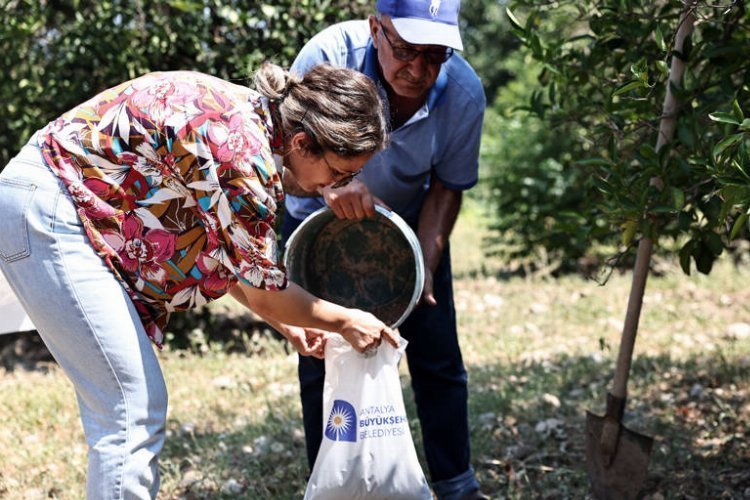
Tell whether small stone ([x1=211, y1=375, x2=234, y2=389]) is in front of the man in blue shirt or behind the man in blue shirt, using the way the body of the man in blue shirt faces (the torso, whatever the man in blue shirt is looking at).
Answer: behind

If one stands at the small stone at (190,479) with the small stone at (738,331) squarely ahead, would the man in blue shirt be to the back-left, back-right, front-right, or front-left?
front-right

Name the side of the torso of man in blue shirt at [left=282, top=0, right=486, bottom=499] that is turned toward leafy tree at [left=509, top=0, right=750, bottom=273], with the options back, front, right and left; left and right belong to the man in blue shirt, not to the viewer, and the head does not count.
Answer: left

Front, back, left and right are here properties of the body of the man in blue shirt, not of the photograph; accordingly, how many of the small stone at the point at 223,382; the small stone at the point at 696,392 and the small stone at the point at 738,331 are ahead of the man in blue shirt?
0

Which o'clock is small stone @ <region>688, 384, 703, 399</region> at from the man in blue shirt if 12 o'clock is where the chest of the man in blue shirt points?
The small stone is roughly at 8 o'clock from the man in blue shirt.

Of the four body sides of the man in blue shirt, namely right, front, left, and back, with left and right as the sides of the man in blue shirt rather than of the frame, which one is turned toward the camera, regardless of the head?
front

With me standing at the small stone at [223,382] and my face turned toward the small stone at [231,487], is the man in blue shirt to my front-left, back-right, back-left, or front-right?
front-left

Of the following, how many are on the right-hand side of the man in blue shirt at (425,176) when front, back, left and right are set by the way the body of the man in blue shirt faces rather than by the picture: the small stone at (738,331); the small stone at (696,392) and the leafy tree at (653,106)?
0

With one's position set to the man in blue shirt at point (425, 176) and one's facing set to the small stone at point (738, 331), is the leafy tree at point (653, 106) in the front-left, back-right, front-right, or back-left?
front-right
